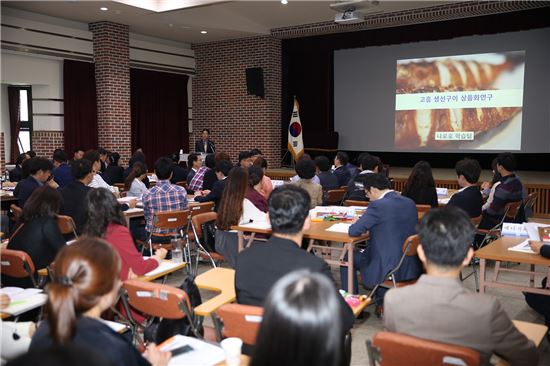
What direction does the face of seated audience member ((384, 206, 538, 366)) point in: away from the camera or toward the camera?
away from the camera

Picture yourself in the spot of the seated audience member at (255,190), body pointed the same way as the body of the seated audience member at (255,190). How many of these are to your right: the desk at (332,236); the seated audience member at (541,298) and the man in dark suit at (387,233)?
3

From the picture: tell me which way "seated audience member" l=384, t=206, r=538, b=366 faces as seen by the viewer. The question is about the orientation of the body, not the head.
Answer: away from the camera

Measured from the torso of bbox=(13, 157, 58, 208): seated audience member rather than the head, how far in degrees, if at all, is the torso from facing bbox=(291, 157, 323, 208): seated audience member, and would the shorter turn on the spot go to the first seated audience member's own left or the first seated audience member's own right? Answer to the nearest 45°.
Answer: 0° — they already face them

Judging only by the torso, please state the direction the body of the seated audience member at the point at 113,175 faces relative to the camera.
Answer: away from the camera

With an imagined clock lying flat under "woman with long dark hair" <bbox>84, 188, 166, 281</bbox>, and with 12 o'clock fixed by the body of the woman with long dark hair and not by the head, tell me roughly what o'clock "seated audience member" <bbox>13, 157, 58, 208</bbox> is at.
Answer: The seated audience member is roughly at 10 o'clock from the woman with long dark hair.

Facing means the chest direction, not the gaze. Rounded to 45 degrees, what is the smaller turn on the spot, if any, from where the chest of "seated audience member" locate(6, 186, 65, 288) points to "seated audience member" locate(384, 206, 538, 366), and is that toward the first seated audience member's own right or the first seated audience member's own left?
approximately 90° to the first seated audience member's own right

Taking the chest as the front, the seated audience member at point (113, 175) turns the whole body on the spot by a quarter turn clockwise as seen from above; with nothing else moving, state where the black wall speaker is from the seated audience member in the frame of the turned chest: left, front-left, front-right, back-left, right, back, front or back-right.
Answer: front-left

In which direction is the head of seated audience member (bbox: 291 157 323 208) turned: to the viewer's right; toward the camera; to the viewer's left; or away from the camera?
away from the camera

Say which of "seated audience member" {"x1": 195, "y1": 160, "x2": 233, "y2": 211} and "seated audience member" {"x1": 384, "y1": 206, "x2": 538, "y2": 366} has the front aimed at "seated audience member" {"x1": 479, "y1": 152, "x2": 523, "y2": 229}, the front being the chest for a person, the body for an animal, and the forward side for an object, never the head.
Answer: "seated audience member" {"x1": 384, "y1": 206, "x2": 538, "y2": 366}

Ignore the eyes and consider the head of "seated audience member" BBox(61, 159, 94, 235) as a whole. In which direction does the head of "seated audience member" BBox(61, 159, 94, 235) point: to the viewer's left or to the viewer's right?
to the viewer's right

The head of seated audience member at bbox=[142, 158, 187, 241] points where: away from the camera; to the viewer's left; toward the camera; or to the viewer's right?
away from the camera

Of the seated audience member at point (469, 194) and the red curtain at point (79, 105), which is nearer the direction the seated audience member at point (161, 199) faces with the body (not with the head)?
the red curtain

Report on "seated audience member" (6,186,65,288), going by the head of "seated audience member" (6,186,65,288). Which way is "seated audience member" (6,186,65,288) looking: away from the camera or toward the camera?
away from the camera

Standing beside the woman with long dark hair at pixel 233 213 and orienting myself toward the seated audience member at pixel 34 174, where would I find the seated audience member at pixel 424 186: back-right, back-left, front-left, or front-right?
back-right

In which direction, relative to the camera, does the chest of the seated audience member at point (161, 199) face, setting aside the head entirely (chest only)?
away from the camera

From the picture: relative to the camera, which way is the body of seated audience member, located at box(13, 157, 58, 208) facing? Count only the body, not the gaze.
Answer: to the viewer's right

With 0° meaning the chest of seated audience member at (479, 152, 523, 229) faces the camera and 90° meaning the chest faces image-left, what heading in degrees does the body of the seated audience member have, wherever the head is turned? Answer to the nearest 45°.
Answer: approximately 135°
